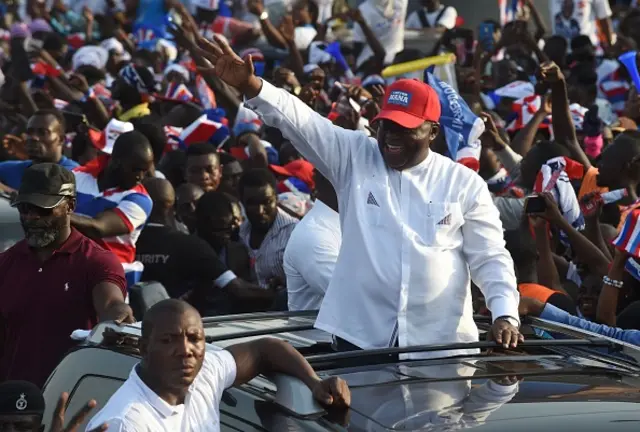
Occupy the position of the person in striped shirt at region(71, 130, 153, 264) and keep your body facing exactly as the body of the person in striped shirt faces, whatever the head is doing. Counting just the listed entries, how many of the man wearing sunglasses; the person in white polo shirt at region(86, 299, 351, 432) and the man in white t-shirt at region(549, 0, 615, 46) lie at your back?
1

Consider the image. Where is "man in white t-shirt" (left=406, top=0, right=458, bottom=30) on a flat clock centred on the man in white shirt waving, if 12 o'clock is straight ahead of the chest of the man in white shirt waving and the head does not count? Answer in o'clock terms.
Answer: The man in white t-shirt is roughly at 6 o'clock from the man in white shirt waving.

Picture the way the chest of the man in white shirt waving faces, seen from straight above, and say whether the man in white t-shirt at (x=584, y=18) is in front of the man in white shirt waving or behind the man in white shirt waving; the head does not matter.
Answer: behind

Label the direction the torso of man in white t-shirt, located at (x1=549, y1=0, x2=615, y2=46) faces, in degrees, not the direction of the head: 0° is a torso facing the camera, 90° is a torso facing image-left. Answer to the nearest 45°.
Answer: approximately 0°

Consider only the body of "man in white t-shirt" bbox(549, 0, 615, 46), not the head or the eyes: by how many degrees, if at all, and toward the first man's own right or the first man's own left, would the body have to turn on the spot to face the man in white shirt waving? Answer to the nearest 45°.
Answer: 0° — they already face them

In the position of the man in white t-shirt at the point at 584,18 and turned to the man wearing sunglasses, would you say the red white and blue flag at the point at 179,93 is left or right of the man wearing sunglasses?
right

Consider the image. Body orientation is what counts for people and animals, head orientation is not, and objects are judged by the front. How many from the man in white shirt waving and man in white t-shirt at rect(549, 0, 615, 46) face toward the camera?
2
